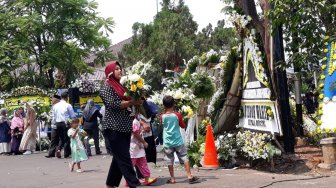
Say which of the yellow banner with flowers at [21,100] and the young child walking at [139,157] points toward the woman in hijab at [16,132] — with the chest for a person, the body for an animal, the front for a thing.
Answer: the yellow banner with flowers

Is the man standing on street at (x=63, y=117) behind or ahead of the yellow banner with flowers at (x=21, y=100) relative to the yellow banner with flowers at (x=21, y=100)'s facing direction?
ahead

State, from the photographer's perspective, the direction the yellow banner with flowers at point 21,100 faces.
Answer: facing the viewer

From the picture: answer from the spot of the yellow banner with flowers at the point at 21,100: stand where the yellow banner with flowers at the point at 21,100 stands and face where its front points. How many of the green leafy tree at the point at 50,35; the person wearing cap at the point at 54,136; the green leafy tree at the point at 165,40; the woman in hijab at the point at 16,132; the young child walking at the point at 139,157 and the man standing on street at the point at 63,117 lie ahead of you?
4
